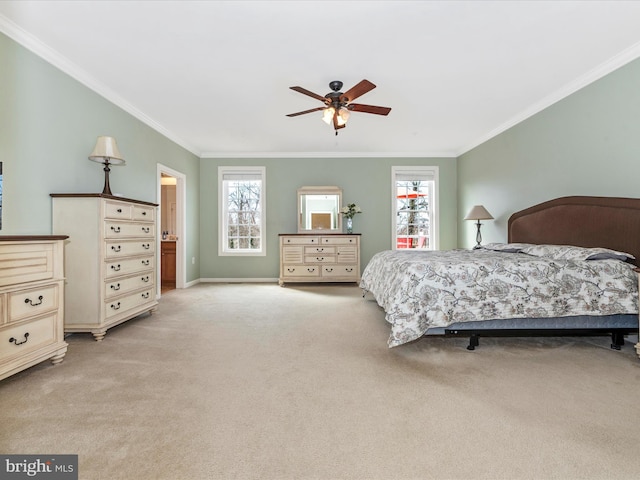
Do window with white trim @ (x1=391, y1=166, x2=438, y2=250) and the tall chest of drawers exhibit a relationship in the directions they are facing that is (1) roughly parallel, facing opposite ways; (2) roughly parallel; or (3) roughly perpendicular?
roughly perpendicular

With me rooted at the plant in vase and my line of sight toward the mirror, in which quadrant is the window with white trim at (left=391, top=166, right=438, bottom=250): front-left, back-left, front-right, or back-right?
back-right

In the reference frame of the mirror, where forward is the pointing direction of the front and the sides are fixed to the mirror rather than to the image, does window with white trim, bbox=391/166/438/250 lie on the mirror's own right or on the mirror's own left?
on the mirror's own left

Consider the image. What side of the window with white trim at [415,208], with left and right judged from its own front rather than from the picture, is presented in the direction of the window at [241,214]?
right

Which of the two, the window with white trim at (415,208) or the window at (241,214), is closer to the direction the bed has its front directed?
the window

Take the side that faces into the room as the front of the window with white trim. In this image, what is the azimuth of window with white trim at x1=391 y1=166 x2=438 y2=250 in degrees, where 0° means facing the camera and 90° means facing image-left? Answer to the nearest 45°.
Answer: approximately 0°

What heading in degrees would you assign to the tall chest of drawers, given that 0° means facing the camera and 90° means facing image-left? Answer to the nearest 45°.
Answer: approximately 315°

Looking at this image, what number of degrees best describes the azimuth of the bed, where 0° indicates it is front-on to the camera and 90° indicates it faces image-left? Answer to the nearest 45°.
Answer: approximately 45°

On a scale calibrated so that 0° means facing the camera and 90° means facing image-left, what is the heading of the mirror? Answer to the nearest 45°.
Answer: approximately 0°
